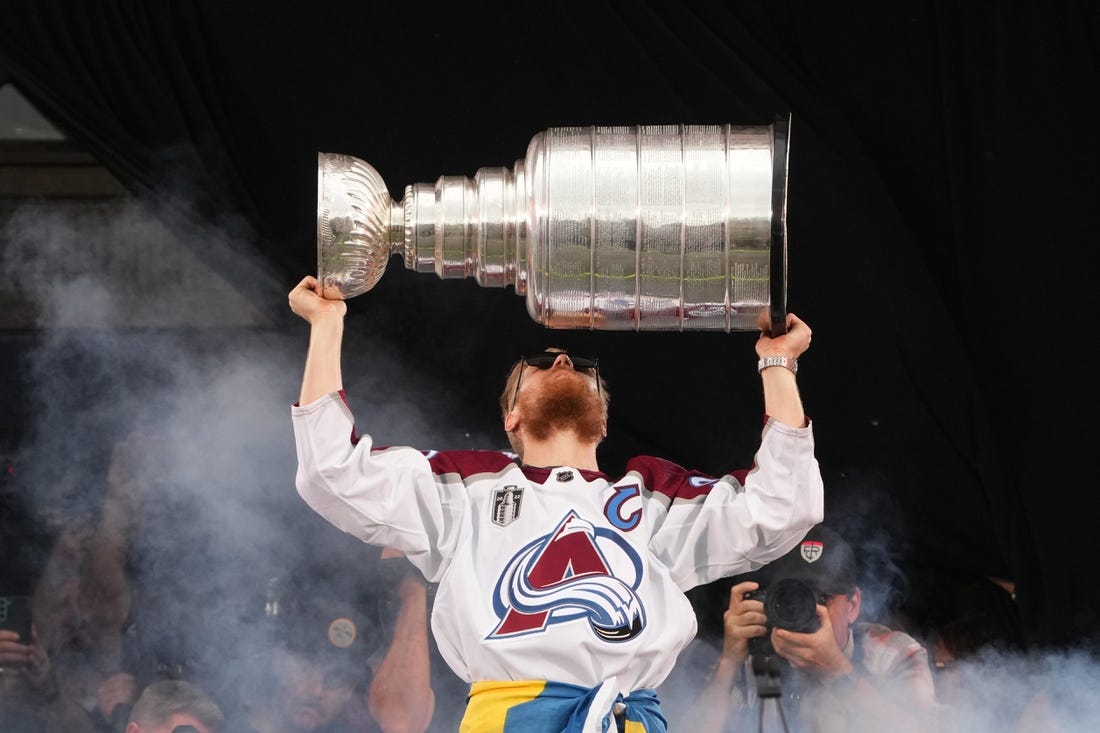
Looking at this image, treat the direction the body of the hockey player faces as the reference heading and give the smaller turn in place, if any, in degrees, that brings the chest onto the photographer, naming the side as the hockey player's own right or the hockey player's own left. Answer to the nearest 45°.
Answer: approximately 135° to the hockey player's own left

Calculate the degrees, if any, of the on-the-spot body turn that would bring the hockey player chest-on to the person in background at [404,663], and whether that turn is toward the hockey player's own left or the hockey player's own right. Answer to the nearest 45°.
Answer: approximately 135° to the hockey player's own right

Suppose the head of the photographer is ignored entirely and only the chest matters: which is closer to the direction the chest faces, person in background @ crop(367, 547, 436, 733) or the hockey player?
the hockey player

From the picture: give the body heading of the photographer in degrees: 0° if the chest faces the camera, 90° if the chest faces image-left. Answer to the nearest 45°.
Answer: approximately 0°

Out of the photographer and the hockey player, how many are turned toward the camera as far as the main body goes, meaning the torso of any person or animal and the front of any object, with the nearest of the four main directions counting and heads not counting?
2

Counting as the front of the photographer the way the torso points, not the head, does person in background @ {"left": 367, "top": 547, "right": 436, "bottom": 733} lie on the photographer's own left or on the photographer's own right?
on the photographer's own right

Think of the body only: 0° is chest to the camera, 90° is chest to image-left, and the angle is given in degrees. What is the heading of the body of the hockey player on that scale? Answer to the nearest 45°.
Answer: approximately 0°
